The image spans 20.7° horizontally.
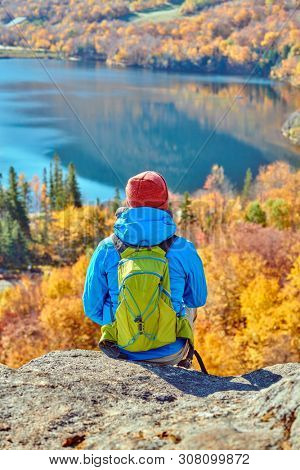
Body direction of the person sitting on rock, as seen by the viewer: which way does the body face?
away from the camera

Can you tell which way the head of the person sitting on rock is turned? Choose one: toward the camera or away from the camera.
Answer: away from the camera
